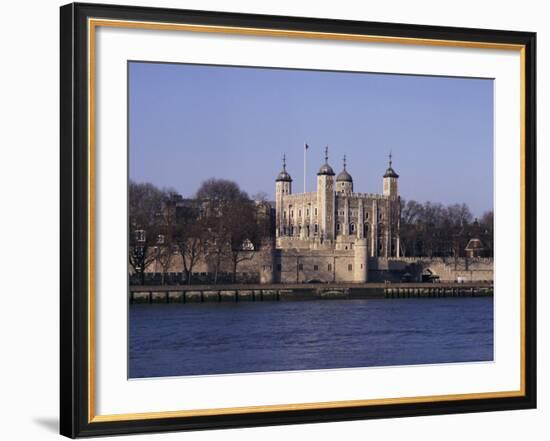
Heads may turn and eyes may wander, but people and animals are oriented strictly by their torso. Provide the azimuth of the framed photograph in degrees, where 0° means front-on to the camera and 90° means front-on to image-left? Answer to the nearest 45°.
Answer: approximately 315°
